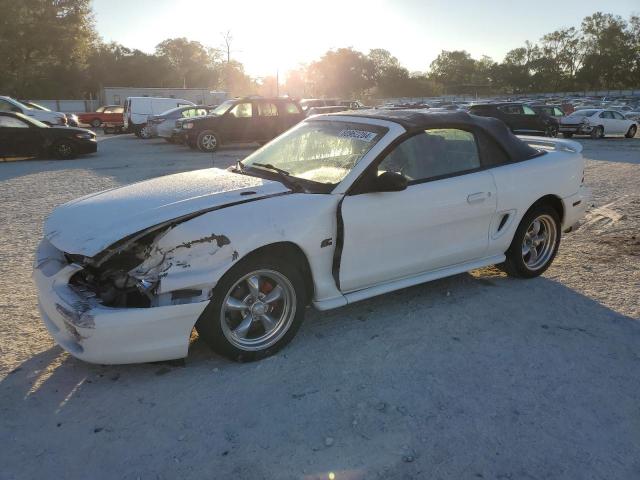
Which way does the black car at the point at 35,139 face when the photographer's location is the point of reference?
facing to the right of the viewer

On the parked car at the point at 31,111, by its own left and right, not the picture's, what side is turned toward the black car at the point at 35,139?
right

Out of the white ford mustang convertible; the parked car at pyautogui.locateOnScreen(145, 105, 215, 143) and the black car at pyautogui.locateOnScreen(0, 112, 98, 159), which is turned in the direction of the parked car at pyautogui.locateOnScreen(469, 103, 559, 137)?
the black car

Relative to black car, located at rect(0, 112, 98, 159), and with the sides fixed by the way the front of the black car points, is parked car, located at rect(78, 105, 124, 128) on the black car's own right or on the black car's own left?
on the black car's own left

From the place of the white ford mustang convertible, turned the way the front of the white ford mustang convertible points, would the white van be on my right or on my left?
on my right

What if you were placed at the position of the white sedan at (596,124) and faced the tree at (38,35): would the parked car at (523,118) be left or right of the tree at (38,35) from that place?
left

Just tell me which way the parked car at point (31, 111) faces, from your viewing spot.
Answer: facing to the right of the viewer

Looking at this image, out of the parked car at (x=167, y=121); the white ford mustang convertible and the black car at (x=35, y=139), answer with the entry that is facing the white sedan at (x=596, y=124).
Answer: the black car

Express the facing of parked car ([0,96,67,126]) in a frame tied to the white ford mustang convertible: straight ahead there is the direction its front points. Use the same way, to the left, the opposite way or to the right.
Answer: the opposite way

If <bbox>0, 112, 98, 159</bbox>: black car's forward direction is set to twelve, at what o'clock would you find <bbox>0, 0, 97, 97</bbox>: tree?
The tree is roughly at 9 o'clock from the black car.

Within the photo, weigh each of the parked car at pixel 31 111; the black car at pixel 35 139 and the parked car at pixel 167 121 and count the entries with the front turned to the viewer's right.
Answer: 2
